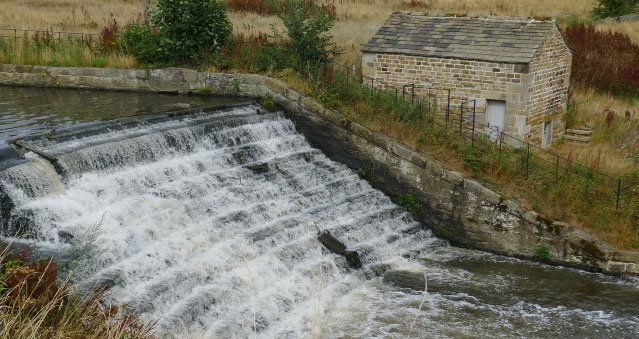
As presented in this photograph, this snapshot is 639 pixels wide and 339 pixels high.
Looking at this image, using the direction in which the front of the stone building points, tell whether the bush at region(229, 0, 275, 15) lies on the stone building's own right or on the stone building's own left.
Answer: on the stone building's own right

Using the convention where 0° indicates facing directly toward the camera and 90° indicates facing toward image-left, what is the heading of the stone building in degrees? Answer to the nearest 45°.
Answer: approximately 45°

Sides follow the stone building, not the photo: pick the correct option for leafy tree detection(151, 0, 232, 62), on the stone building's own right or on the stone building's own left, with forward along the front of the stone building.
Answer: on the stone building's own right

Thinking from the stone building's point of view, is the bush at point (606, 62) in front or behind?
behind

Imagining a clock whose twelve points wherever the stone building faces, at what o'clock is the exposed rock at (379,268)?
The exposed rock is roughly at 11 o'clock from the stone building.

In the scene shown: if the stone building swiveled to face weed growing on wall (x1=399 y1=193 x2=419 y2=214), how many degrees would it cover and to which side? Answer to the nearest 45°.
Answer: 0° — it already faces it

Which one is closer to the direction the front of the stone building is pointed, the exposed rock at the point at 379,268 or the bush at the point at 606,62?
the exposed rock

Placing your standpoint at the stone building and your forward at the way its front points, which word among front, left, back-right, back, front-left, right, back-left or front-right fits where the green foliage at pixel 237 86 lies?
front-right

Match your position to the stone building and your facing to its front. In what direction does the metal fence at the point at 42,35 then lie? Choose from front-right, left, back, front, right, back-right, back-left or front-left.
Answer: front-right
